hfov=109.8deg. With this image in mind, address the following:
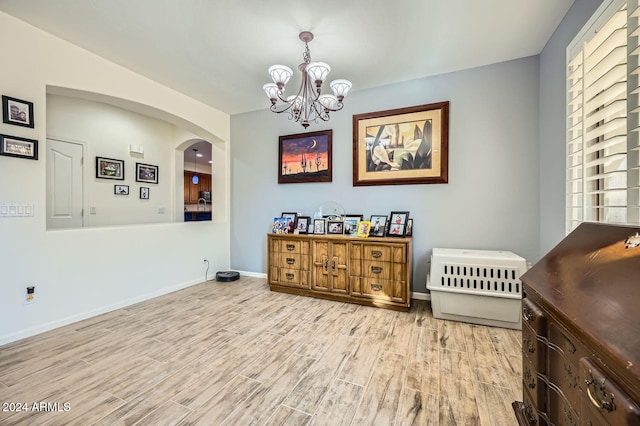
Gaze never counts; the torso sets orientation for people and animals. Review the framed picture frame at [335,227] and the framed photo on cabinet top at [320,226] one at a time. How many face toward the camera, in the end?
2

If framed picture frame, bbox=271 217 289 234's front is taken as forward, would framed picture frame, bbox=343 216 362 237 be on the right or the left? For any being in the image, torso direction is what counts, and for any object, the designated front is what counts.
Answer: on its left

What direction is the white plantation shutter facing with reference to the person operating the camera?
facing the viewer and to the left of the viewer

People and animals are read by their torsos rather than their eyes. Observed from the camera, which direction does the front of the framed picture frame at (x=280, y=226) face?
facing the viewer

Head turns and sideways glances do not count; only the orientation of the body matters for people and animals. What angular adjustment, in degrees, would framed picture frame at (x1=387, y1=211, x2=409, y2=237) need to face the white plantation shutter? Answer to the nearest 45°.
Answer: approximately 90° to its left

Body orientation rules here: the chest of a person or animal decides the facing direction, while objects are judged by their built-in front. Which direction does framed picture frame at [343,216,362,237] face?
toward the camera

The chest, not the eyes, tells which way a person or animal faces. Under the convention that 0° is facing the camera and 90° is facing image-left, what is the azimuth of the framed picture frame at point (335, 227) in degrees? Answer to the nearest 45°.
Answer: approximately 0°

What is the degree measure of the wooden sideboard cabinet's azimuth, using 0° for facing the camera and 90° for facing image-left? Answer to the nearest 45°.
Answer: approximately 45°

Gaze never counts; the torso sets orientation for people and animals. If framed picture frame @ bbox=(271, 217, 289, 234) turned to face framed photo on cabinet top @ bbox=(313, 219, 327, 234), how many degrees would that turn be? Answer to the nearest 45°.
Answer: approximately 45° to its left

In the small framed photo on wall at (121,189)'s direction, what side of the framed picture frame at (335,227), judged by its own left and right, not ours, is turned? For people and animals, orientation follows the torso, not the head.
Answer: right

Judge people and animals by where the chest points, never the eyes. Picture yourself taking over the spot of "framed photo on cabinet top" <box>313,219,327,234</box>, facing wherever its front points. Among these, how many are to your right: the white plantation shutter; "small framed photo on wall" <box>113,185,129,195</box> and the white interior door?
2

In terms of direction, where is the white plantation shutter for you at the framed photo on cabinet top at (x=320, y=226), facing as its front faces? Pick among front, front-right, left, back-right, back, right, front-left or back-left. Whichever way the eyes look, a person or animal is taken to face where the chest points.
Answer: front-left

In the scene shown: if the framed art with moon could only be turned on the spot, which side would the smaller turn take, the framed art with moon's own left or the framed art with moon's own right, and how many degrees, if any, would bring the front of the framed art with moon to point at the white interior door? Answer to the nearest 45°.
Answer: approximately 45° to the framed art with moon's own right

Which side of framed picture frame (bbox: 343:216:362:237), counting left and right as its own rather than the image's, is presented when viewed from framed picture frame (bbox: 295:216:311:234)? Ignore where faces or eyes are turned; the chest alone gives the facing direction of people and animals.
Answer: right

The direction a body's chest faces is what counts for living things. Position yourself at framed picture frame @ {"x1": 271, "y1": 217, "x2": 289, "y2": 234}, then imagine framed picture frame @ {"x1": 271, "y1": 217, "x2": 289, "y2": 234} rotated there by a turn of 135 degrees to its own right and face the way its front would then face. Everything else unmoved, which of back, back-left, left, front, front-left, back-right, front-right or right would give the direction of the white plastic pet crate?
back

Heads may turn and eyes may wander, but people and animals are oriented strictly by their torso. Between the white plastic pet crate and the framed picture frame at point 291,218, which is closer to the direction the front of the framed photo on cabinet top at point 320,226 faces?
the white plastic pet crate
